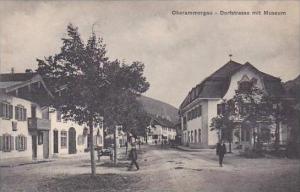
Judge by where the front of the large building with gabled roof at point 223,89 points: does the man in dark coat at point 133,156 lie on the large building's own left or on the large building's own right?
on the large building's own right

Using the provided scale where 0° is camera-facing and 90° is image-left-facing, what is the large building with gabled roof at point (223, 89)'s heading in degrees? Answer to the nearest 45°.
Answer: approximately 0°
